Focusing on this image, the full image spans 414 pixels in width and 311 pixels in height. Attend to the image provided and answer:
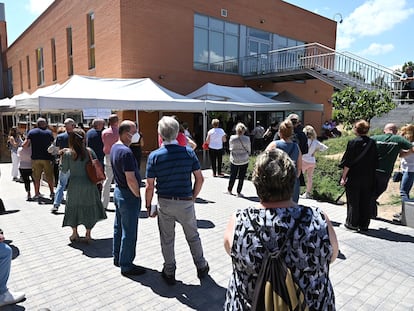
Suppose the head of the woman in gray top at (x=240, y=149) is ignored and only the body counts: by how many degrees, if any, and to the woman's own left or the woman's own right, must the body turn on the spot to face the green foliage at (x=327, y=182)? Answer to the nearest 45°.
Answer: approximately 90° to the woman's own right

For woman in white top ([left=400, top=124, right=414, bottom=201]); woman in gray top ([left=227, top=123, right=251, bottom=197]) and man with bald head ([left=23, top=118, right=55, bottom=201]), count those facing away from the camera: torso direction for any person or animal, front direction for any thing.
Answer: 2

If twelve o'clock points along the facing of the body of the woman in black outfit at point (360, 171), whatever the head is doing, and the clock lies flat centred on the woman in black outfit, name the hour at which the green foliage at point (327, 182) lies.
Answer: The green foliage is roughly at 1 o'clock from the woman in black outfit.

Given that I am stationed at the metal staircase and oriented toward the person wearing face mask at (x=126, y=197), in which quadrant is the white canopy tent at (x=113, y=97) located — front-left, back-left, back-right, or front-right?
front-right

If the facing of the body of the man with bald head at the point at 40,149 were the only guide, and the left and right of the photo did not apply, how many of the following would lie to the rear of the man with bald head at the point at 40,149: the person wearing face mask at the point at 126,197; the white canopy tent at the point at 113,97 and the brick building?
1

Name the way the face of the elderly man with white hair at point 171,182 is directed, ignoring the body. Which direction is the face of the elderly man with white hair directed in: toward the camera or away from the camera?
away from the camera

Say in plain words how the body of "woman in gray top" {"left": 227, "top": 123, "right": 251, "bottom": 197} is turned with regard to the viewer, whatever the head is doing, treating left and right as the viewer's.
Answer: facing away from the viewer

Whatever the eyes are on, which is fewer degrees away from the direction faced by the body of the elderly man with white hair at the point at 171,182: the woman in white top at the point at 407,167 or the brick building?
the brick building

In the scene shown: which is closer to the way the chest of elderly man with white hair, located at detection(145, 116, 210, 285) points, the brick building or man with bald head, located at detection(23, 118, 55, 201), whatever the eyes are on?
the brick building

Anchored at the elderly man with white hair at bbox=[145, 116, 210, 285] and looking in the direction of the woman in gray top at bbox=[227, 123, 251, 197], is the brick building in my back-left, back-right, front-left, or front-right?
front-left

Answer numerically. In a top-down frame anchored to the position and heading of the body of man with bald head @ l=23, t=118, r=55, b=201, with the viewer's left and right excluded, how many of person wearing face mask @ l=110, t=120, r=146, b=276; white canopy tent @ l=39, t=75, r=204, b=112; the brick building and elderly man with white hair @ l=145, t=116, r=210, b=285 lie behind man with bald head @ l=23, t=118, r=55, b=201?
2

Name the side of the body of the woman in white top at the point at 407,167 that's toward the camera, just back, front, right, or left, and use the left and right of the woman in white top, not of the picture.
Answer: left
